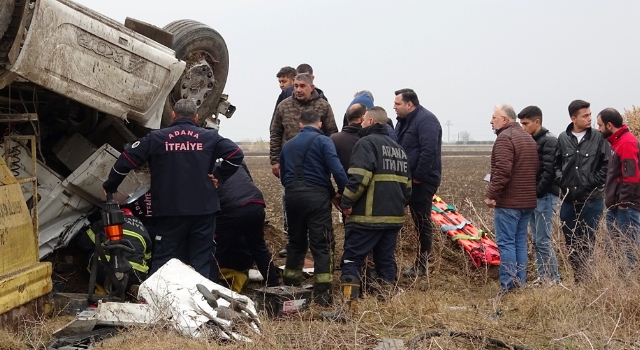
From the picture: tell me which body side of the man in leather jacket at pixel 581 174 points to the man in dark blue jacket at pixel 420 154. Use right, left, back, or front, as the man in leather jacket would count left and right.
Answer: right

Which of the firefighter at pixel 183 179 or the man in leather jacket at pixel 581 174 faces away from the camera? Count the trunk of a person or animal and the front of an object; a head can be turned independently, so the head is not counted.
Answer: the firefighter

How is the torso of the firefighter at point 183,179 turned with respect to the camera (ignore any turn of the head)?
away from the camera

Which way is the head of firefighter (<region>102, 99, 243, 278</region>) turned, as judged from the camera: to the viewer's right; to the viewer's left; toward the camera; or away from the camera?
away from the camera

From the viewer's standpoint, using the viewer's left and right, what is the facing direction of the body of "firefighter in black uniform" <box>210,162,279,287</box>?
facing away from the viewer and to the left of the viewer

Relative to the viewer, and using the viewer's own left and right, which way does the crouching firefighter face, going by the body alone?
facing away from the viewer and to the left of the viewer

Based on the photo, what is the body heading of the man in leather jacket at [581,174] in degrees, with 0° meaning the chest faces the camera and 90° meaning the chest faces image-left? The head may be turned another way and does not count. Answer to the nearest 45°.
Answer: approximately 0°

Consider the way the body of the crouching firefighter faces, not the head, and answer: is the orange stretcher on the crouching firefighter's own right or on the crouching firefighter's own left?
on the crouching firefighter's own right

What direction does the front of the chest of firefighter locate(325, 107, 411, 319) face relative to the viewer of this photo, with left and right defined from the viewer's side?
facing away from the viewer and to the left of the viewer
